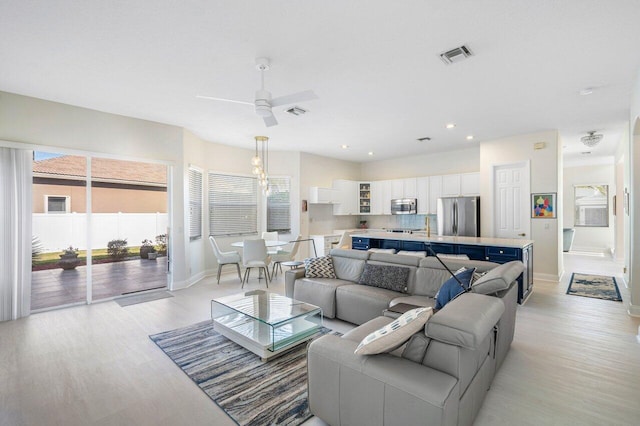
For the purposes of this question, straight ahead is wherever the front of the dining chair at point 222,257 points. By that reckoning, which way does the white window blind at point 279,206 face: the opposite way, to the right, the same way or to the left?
to the right

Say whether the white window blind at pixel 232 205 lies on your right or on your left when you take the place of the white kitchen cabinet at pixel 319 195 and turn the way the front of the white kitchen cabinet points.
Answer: on your right

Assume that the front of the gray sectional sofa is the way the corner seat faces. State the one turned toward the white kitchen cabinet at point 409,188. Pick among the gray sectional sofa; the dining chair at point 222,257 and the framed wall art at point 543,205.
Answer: the dining chair

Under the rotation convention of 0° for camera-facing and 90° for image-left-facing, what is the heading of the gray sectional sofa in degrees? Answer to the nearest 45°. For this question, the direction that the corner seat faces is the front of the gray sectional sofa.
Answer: approximately 45°

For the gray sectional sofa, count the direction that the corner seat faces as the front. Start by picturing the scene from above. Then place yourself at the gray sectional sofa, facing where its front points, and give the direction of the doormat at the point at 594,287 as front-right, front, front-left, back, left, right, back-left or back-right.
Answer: back

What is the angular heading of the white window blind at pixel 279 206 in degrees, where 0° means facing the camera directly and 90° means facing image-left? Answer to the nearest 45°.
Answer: approximately 0°

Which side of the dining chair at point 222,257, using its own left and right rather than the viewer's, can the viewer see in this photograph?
right
